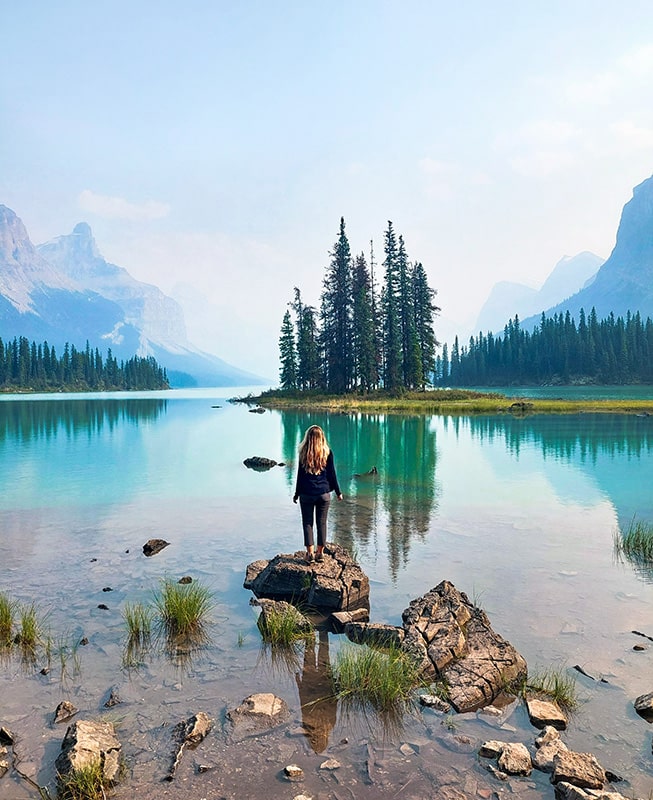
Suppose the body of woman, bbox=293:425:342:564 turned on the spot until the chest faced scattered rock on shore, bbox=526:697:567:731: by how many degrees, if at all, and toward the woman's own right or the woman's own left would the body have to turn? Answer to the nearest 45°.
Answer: approximately 135° to the woman's own right

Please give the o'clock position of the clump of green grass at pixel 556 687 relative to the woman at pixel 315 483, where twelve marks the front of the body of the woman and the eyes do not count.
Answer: The clump of green grass is roughly at 5 o'clock from the woman.

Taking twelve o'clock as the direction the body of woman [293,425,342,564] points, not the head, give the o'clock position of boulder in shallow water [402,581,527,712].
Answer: The boulder in shallow water is roughly at 5 o'clock from the woman.

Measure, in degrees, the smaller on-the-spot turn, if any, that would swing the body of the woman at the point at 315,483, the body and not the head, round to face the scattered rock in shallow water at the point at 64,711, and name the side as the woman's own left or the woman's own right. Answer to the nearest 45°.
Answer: approximately 135° to the woman's own left

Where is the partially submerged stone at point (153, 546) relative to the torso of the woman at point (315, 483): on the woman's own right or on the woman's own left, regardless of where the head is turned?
on the woman's own left

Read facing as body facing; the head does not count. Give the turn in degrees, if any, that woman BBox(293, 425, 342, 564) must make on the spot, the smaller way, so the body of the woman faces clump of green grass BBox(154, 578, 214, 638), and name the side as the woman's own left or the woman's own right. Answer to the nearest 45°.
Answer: approximately 135° to the woman's own left

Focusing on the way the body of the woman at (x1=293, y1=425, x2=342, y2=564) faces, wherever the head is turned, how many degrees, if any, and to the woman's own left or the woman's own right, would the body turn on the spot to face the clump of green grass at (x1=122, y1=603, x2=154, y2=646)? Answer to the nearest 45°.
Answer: approximately 135° to the woman's own left

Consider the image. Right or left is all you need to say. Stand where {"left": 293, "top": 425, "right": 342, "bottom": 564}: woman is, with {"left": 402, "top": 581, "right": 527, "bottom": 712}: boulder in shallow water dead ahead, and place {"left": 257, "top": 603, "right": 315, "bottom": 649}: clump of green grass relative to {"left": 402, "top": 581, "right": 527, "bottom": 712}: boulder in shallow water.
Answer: right

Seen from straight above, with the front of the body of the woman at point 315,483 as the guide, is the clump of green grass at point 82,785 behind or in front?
behind

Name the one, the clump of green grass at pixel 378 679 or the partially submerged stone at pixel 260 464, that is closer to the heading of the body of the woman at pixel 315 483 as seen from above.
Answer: the partially submerged stone

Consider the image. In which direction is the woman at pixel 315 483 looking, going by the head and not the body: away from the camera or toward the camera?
away from the camera

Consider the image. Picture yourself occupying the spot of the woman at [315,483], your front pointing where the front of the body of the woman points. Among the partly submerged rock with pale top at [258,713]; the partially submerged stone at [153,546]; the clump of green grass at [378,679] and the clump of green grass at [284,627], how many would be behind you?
3

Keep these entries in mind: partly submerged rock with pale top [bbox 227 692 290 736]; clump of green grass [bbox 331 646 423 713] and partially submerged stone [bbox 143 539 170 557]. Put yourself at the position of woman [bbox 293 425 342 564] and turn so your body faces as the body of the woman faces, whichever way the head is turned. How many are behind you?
2

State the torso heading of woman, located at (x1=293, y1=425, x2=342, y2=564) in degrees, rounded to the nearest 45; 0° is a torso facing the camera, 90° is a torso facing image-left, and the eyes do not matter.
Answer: approximately 180°

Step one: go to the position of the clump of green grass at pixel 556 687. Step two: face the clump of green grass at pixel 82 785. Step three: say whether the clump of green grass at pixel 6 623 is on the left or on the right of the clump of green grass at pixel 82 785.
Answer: right

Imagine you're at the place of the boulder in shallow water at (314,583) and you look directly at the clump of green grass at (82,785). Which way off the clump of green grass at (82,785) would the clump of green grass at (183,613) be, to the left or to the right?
right
